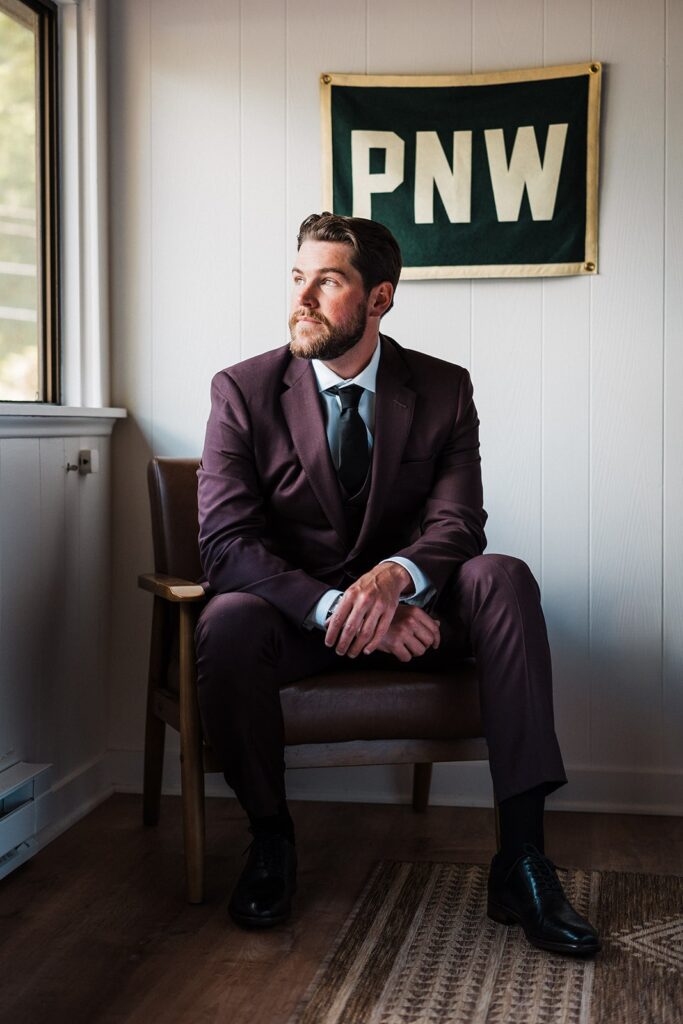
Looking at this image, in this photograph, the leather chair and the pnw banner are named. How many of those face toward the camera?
2

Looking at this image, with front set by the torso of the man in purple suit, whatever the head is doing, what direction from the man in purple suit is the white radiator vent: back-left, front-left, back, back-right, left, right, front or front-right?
right

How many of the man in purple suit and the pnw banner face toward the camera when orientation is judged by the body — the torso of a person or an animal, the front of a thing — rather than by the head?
2

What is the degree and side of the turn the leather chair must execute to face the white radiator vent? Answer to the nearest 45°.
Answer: approximately 90° to its right

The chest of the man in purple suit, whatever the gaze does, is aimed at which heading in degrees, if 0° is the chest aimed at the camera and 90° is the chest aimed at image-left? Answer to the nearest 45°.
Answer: approximately 0°
